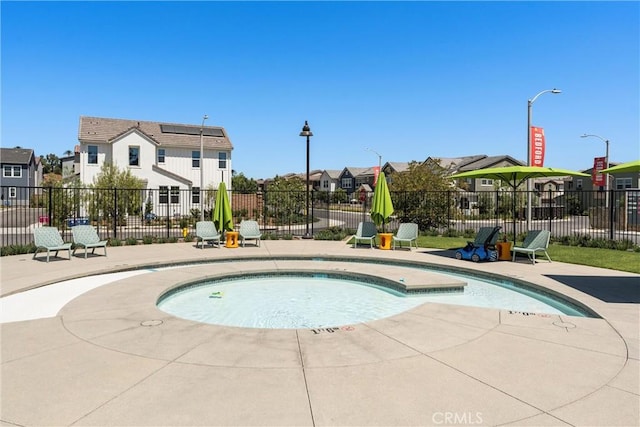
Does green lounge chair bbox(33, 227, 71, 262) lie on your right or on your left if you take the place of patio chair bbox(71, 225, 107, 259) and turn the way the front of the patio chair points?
on your right

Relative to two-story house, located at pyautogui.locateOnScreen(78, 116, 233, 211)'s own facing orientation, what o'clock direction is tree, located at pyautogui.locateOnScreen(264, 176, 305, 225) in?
The tree is roughly at 10 o'clock from the two-story house.

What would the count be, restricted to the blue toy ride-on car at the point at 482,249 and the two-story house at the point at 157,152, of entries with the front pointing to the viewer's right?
0

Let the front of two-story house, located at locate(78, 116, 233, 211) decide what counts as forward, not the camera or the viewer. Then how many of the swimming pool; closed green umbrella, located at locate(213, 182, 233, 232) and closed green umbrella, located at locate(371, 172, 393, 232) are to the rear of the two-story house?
0

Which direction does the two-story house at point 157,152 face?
toward the camera

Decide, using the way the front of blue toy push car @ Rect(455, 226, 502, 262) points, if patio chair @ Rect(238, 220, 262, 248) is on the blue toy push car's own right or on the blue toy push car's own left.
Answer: on the blue toy push car's own right

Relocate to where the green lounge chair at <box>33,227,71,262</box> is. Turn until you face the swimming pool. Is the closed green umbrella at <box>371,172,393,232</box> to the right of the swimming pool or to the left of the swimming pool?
left

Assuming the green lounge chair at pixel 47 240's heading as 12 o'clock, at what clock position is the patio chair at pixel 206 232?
The patio chair is roughly at 10 o'clock from the green lounge chair.

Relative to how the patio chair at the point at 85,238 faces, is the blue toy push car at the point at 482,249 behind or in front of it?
in front

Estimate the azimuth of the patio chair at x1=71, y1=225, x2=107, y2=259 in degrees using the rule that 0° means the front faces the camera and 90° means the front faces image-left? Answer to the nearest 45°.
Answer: approximately 315°

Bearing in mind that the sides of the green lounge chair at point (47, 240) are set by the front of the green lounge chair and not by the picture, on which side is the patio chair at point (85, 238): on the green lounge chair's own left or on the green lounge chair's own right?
on the green lounge chair's own left

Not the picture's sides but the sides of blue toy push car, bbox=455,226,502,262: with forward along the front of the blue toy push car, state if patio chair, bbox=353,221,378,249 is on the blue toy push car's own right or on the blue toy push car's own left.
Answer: on the blue toy push car's own right

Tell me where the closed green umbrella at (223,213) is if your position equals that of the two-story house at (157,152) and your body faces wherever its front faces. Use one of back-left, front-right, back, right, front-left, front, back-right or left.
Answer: front

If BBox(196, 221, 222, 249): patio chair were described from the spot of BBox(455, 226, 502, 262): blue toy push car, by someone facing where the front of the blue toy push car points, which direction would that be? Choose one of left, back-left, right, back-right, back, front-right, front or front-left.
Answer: front-right

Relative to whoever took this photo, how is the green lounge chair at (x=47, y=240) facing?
facing the viewer and to the right of the viewer

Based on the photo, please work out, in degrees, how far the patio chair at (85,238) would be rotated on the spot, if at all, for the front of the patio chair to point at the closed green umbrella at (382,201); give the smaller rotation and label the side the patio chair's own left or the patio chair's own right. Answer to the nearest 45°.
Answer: approximately 45° to the patio chair's own left
